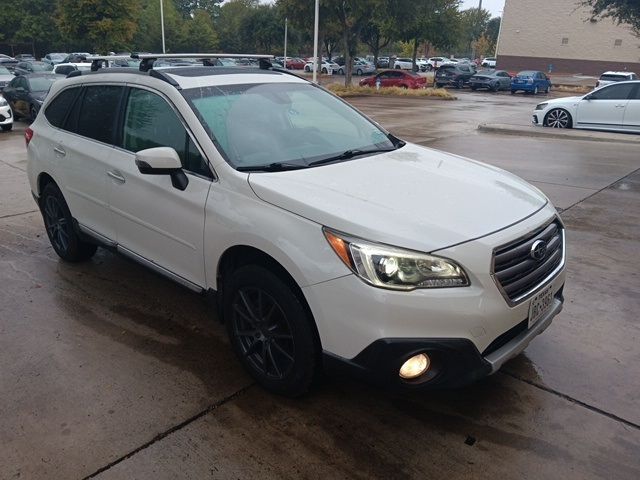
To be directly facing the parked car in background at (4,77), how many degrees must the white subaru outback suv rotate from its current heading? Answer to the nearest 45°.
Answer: approximately 180°

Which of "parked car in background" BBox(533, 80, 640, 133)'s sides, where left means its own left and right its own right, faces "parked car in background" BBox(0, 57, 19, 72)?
front

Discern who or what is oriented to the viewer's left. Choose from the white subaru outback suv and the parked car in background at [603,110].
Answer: the parked car in background

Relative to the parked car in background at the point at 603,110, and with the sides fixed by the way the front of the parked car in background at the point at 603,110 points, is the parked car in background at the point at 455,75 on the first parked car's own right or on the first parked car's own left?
on the first parked car's own right

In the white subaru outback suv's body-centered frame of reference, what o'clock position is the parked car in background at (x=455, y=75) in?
The parked car in background is roughly at 8 o'clock from the white subaru outback suv.

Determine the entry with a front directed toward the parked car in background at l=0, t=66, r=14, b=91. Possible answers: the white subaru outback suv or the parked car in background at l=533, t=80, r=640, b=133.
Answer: the parked car in background at l=533, t=80, r=640, b=133

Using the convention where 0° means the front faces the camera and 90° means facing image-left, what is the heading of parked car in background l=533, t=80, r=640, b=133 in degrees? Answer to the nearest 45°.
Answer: approximately 90°

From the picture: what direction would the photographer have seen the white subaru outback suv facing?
facing the viewer and to the right of the viewer

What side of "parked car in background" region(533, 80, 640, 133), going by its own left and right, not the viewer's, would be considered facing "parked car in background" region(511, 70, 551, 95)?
right

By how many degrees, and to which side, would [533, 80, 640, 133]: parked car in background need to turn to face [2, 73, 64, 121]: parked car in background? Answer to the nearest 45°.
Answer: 0° — it already faces it

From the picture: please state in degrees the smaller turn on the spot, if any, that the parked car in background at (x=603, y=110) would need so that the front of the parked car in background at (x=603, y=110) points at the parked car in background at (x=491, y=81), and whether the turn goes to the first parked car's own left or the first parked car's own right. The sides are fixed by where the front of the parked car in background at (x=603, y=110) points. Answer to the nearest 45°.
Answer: approximately 90° to the first parked car's own right

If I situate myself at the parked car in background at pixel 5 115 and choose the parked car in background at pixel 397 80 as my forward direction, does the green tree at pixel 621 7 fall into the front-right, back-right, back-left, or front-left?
front-right

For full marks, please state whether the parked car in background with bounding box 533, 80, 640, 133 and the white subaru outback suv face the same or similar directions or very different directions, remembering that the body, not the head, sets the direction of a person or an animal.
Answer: very different directions

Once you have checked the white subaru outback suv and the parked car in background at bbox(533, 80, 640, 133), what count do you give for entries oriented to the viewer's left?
1

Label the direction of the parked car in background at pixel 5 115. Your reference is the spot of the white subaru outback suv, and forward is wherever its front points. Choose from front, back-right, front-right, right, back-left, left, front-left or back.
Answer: back

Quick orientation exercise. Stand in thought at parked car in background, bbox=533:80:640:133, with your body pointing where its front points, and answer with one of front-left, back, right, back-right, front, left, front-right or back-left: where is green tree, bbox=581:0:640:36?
right
